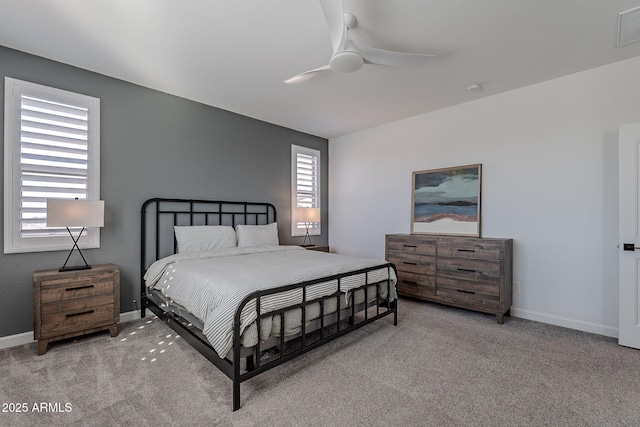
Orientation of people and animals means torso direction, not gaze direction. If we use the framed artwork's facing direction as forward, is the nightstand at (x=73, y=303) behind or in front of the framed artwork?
in front

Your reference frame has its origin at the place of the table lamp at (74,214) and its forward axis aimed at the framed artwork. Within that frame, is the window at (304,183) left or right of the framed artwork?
left

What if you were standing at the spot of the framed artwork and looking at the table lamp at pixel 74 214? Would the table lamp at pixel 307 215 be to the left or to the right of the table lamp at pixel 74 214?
right

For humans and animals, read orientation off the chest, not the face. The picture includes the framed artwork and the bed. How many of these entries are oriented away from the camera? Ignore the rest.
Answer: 0

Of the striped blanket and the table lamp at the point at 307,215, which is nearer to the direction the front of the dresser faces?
the striped blanket

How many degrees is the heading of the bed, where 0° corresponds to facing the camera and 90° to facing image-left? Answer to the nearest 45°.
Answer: approximately 315°

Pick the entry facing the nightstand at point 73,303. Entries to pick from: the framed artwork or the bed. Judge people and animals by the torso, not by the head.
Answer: the framed artwork

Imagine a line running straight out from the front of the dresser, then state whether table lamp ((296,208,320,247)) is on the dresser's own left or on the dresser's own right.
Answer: on the dresser's own right

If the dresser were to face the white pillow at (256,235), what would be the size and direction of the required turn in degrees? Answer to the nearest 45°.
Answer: approximately 45° to its right

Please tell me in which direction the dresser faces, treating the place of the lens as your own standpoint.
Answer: facing the viewer and to the left of the viewer

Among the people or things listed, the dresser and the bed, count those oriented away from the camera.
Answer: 0

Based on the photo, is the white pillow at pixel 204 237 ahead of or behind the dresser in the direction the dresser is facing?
ahead

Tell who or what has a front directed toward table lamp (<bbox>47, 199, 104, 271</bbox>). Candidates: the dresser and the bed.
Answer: the dresser

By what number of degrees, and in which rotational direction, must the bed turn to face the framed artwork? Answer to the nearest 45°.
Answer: approximately 45° to its left

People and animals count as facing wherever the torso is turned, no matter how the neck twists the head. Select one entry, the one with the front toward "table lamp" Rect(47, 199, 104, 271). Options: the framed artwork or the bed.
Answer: the framed artwork
